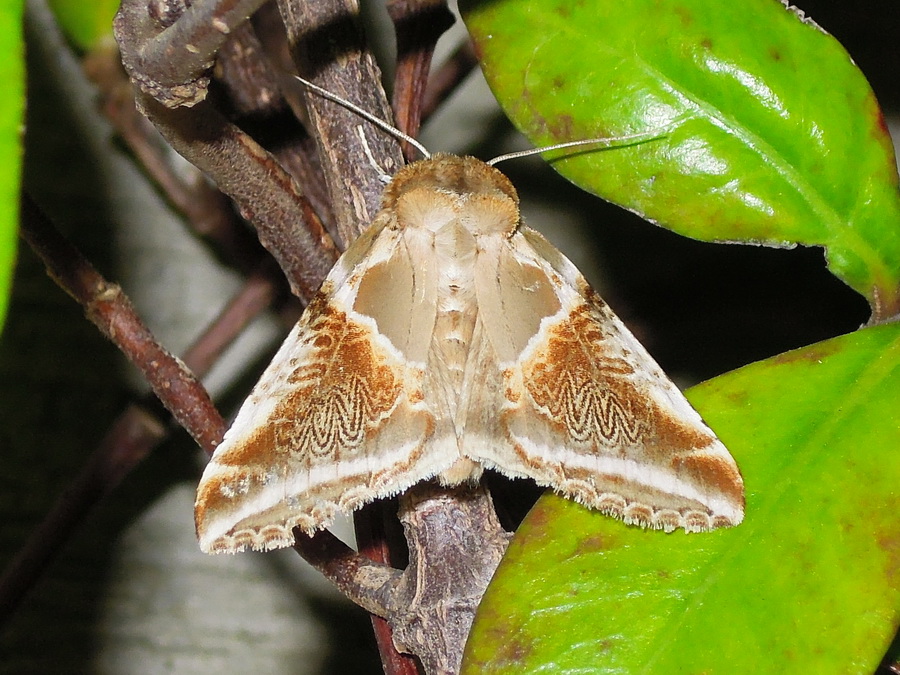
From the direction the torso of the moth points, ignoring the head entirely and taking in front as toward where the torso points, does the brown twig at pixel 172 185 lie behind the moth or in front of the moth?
in front

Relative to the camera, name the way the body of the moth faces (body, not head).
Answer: away from the camera
